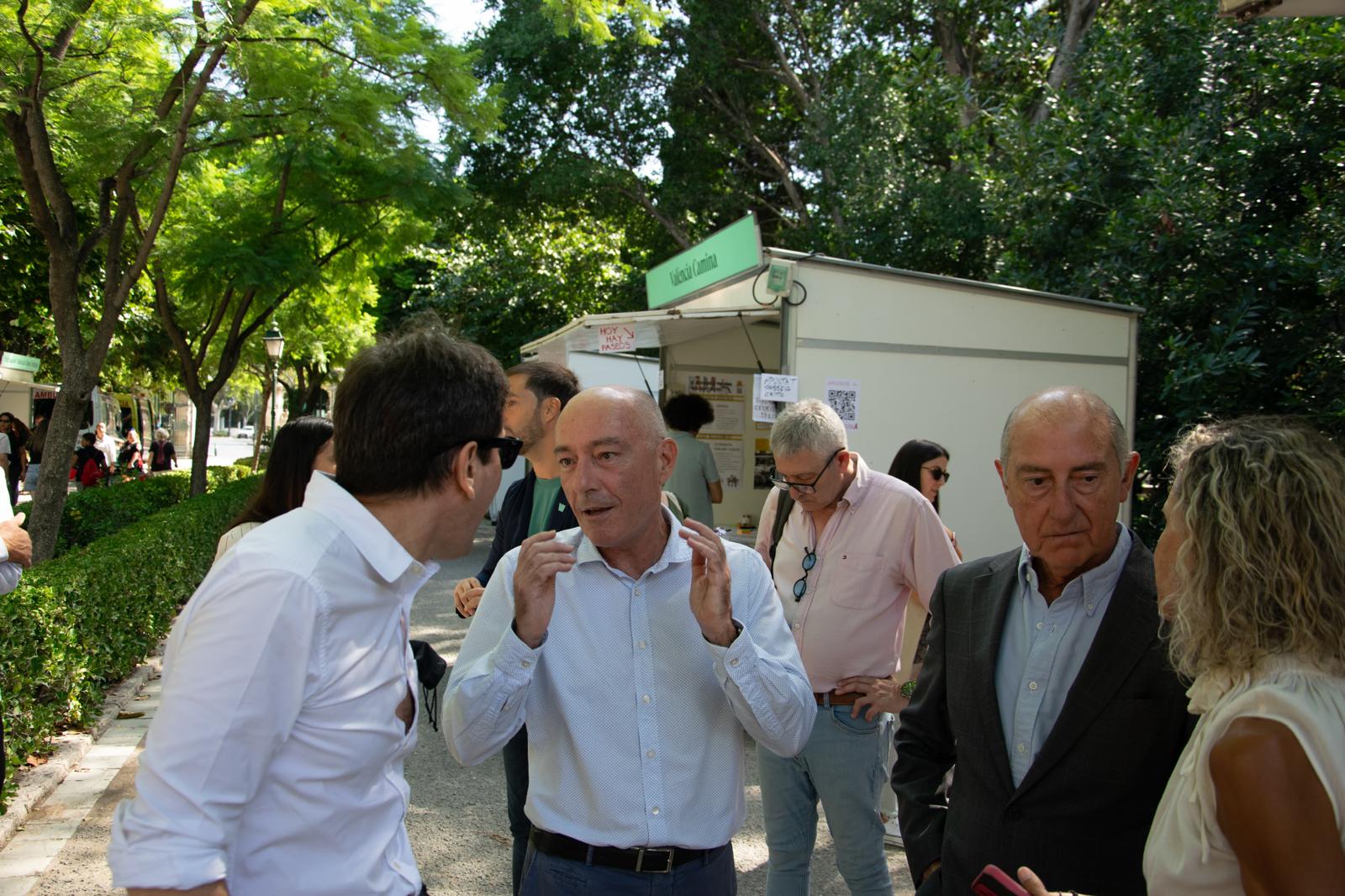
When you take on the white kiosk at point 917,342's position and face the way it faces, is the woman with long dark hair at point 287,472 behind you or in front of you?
in front

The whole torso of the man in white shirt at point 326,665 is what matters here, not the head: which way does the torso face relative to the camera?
to the viewer's right

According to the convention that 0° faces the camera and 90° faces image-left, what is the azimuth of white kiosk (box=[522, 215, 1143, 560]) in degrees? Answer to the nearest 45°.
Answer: approximately 45°

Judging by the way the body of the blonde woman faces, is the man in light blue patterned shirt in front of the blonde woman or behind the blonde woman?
in front

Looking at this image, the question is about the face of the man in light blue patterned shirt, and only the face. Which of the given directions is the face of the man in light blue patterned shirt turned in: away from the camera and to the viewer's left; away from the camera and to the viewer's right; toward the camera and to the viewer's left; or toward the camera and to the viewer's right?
toward the camera and to the viewer's left

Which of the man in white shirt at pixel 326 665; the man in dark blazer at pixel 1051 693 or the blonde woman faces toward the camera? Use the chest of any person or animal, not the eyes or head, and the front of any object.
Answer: the man in dark blazer

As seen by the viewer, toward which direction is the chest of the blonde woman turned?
to the viewer's left

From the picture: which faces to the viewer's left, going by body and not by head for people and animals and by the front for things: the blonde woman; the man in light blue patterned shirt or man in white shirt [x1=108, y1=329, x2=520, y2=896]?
the blonde woman

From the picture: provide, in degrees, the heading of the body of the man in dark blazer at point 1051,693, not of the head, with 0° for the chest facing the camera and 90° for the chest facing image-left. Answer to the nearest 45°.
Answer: approximately 0°

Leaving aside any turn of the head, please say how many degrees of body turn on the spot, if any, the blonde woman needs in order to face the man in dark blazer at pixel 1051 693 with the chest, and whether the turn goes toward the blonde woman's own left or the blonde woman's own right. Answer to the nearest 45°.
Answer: approximately 45° to the blonde woman's own right

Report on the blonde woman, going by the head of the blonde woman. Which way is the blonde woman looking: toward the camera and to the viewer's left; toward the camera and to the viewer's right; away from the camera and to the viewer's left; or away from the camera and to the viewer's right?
away from the camera and to the viewer's left

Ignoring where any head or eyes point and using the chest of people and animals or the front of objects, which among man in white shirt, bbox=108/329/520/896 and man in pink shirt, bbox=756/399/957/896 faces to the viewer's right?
the man in white shirt

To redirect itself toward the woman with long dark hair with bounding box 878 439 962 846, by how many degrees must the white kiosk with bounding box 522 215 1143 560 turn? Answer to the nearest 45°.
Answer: approximately 45° to its left

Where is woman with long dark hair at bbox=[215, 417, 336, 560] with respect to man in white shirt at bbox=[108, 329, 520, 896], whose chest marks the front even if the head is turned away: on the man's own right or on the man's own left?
on the man's own left

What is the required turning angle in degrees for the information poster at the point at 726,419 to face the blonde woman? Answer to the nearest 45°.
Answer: approximately 45° to its left
